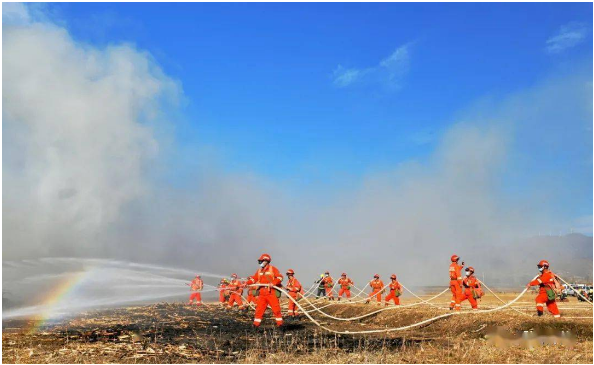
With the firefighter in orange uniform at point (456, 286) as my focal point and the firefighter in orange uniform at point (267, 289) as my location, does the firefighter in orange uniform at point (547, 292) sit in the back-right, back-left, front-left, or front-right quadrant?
front-right

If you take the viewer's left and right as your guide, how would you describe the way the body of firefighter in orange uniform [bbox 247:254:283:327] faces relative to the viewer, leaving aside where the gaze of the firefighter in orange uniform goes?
facing the viewer and to the left of the viewer

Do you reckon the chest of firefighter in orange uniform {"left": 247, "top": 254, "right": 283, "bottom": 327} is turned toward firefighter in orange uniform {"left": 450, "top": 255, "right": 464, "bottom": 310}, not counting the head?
no

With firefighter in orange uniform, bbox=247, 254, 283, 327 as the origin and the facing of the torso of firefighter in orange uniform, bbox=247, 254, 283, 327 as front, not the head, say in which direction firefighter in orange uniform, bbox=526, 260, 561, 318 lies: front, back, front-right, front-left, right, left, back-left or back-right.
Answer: back-left

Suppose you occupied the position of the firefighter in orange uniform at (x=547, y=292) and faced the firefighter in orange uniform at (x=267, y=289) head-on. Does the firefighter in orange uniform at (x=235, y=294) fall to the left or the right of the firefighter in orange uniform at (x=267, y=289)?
right

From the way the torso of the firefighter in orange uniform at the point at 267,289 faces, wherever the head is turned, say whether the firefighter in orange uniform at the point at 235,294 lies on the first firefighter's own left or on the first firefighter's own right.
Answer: on the first firefighter's own right
